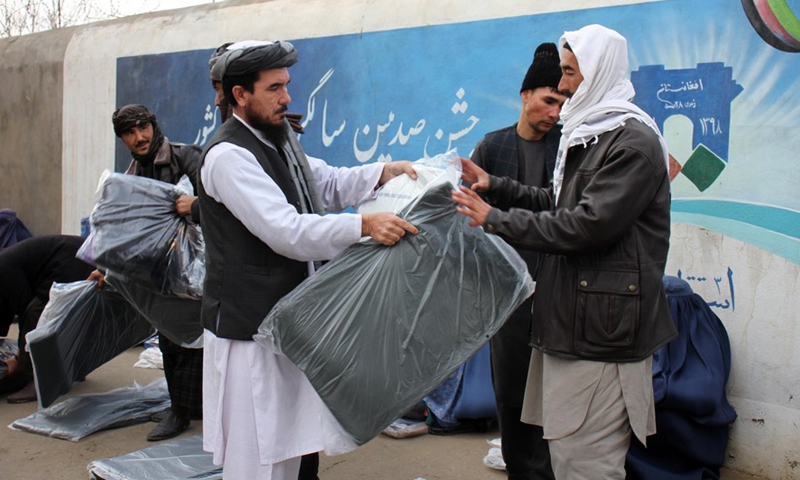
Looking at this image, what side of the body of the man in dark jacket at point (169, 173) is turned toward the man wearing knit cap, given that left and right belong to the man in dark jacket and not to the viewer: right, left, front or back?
left

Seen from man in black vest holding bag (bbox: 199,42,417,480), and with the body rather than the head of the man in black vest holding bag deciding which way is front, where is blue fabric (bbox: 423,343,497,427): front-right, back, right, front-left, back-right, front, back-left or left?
front-left

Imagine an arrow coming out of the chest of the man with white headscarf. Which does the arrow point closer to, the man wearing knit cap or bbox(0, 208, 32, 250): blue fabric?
the blue fabric

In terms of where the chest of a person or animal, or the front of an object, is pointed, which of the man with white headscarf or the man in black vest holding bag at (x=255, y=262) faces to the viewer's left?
the man with white headscarf

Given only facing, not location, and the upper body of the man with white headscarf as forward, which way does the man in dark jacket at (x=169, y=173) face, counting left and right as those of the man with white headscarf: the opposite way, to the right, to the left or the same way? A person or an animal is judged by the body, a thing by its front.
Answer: to the left

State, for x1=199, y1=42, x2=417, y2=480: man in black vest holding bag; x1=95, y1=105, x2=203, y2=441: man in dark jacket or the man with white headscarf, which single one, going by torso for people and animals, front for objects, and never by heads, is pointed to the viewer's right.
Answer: the man in black vest holding bag

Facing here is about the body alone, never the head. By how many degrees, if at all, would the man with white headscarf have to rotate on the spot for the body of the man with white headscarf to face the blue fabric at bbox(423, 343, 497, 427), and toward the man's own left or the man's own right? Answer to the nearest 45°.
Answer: approximately 90° to the man's own right

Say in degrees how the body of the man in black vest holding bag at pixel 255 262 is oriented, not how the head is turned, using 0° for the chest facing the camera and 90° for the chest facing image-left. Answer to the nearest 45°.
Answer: approximately 270°

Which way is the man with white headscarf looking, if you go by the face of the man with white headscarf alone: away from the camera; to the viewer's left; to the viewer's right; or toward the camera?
to the viewer's left

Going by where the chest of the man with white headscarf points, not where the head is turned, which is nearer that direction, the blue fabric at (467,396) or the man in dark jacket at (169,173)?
the man in dark jacket

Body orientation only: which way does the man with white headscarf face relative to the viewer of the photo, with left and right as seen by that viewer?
facing to the left of the viewer

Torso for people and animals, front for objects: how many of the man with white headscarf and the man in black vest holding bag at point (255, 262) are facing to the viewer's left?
1

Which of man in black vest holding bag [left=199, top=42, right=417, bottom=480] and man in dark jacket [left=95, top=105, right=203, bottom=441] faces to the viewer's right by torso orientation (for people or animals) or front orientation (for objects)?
the man in black vest holding bag

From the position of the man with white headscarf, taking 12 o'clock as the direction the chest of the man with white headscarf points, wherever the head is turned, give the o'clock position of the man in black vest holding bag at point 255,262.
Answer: The man in black vest holding bag is roughly at 12 o'clock from the man with white headscarf.
